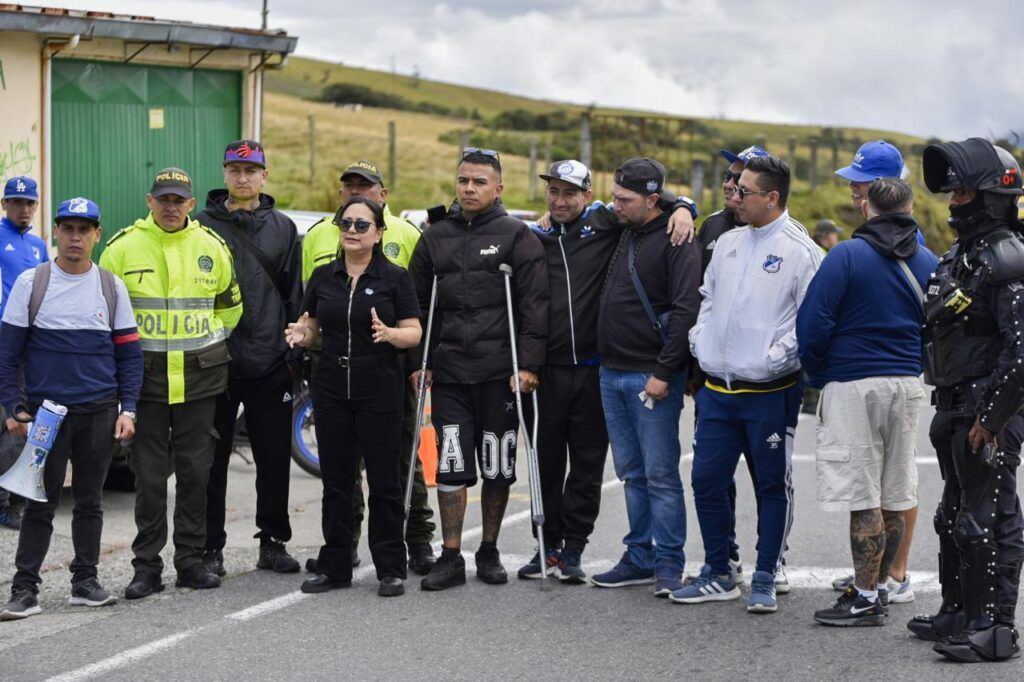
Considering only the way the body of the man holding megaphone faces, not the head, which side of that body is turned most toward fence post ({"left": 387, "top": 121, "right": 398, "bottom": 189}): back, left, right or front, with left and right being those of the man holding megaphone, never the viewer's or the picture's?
back

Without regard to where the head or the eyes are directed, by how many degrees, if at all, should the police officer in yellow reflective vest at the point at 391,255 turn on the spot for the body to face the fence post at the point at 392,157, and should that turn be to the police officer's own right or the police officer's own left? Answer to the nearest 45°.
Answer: approximately 180°

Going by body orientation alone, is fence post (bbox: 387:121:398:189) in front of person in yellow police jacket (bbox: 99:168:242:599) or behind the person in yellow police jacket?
behind

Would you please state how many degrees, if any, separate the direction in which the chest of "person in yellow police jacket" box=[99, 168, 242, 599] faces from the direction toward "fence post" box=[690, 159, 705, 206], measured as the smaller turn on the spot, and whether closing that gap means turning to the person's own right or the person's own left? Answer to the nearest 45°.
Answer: approximately 135° to the person's own left

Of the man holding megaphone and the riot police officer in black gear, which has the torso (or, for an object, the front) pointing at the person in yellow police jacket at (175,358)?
the riot police officer in black gear

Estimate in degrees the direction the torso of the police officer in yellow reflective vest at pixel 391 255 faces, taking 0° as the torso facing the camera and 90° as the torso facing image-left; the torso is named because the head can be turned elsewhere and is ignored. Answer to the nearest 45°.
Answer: approximately 0°

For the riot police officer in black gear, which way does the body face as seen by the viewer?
to the viewer's left

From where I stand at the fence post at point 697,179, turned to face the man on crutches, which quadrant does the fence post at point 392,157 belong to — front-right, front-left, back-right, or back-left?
back-right

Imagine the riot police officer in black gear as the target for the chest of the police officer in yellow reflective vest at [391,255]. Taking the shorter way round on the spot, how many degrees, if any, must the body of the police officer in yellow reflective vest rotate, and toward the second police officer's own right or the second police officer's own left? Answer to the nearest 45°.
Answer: approximately 45° to the second police officer's own left

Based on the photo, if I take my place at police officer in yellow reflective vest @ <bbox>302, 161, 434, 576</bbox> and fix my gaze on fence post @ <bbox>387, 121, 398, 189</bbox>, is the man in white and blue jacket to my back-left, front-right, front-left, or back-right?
back-right

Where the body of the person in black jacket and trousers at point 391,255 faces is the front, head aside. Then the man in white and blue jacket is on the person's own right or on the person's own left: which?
on the person's own left
